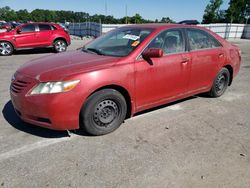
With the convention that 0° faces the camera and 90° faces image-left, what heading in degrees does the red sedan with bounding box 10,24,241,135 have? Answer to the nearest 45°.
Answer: approximately 45°
